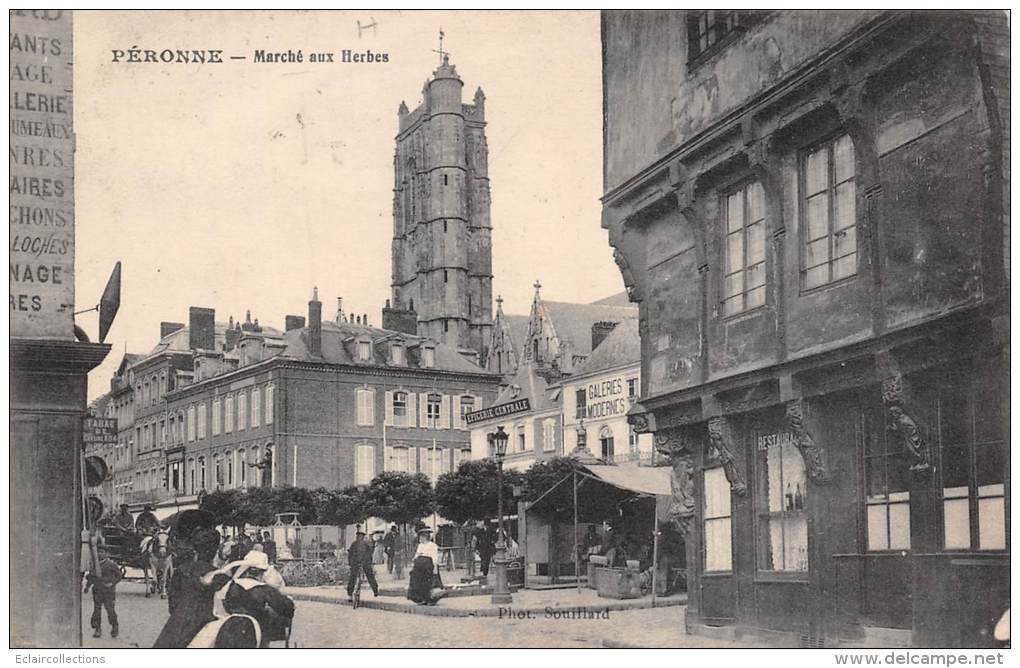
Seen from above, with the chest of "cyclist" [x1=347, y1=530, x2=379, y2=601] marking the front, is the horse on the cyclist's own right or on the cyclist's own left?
on the cyclist's own right

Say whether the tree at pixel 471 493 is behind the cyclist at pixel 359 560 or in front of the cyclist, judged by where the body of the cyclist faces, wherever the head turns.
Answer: behind

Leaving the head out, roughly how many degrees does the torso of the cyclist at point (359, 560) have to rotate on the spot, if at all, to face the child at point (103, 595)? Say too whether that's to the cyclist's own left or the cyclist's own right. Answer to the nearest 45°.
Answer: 0° — they already face them

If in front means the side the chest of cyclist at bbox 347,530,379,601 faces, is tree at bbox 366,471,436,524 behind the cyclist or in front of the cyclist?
behind

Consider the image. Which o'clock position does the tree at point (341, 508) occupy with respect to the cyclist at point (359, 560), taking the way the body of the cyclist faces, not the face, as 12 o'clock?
The tree is roughly at 6 o'clock from the cyclist.

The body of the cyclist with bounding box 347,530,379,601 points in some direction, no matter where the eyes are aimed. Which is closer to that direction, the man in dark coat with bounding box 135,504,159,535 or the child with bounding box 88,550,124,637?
the child

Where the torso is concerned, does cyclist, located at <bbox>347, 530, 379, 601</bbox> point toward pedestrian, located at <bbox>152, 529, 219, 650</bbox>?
yes
